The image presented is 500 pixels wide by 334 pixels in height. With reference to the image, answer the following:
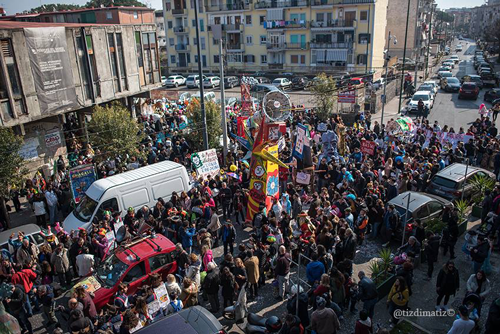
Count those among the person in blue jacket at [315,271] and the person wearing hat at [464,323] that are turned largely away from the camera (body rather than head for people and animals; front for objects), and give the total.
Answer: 2

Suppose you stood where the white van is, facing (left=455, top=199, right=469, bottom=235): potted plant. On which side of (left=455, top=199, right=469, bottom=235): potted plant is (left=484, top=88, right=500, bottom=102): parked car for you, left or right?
left

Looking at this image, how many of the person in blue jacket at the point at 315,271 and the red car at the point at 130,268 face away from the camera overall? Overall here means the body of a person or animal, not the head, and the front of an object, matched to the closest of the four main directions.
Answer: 1

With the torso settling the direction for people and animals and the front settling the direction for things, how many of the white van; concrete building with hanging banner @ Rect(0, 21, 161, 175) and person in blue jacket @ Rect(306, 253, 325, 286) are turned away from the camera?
1

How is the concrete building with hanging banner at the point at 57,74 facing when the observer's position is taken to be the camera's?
facing the viewer and to the right of the viewer

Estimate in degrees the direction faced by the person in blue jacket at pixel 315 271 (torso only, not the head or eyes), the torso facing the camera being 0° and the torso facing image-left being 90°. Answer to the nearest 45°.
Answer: approximately 180°

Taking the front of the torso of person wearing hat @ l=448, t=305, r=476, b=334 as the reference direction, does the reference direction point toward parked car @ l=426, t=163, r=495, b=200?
yes

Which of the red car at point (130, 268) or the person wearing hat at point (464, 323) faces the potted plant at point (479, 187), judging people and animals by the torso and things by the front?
the person wearing hat

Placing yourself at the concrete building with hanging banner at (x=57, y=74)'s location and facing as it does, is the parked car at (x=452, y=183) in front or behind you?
in front

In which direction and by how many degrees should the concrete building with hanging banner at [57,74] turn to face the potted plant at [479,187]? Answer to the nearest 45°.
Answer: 0° — it already faces it

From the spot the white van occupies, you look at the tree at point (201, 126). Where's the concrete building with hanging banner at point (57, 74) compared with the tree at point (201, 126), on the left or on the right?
left

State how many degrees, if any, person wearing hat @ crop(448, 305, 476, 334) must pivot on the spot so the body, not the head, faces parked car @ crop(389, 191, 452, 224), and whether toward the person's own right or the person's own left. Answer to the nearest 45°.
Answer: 0° — they already face it

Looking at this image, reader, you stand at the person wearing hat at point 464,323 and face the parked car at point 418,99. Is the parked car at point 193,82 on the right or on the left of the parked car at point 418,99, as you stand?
left

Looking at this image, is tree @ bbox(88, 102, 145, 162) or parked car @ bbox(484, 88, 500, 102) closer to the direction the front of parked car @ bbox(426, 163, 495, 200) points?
the parked car

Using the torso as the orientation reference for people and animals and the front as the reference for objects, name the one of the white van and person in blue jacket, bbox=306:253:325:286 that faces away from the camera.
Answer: the person in blue jacket
